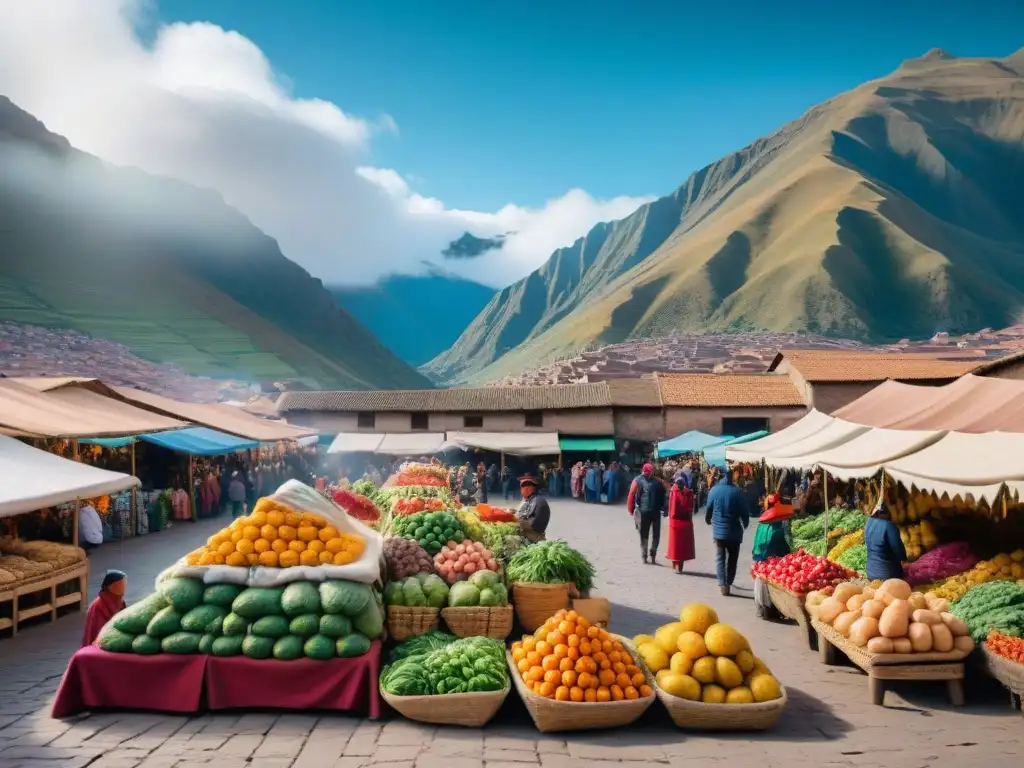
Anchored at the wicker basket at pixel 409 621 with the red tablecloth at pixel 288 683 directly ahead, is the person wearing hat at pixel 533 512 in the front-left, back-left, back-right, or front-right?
back-right

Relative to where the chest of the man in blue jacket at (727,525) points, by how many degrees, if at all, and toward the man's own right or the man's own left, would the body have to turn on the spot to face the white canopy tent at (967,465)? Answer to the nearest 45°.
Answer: approximately 135° to the man's own right

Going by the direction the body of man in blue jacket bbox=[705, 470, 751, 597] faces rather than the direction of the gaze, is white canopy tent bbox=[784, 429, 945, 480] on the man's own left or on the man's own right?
on the man's own right

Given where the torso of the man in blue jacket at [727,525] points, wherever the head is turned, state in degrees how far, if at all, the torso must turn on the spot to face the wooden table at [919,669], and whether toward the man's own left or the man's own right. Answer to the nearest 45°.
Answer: approximately 180°

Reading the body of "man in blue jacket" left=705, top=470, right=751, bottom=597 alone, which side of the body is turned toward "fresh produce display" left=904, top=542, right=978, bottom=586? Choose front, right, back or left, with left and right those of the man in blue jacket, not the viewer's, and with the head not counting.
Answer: right

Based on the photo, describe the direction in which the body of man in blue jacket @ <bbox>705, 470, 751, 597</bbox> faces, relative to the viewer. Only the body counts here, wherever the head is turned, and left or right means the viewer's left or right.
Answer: facing away from the viewer

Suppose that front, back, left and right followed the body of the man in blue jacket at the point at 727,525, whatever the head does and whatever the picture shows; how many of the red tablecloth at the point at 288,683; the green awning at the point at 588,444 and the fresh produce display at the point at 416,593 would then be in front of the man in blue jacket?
1
